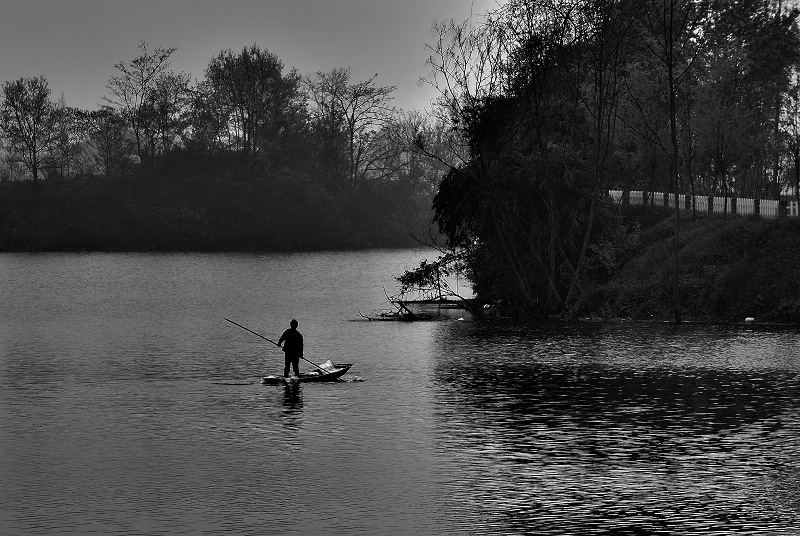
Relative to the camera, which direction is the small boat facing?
to the viewer's right
